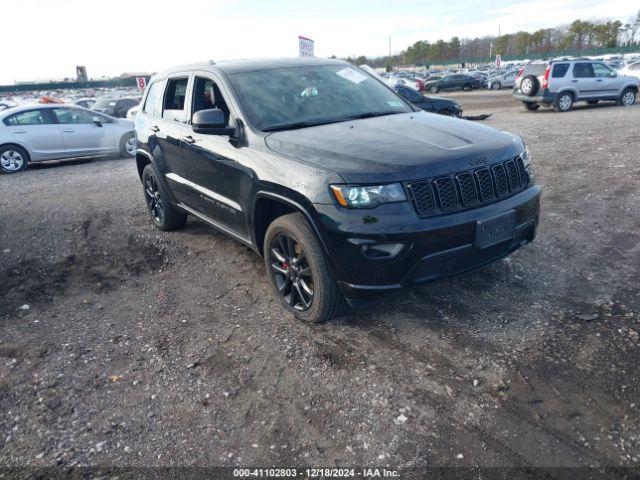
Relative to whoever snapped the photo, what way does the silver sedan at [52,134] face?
facing to the right of the viewer

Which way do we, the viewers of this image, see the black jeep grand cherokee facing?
facing the viewer and to the right of the viewer

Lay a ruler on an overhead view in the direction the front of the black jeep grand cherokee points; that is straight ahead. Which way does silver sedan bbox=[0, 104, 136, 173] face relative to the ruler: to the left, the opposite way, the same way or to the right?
to the left

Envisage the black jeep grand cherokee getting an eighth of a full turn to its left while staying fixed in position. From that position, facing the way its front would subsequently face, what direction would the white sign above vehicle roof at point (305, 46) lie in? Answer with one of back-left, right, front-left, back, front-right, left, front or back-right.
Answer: left

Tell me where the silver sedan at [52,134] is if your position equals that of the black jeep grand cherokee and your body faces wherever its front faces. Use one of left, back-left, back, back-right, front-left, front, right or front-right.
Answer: back
